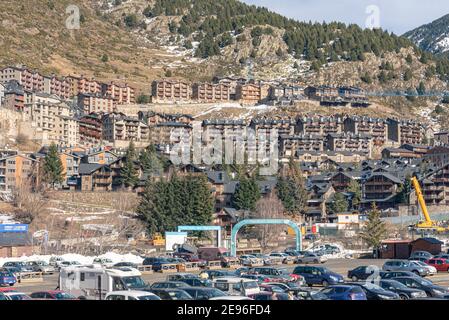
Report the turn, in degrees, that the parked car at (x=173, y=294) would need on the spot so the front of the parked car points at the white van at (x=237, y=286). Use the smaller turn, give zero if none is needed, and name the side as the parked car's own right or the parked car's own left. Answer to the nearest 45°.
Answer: approximately 90° to the parked car's own left

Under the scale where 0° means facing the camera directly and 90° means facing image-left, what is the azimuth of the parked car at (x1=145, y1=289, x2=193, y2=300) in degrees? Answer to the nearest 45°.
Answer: approximately 315°

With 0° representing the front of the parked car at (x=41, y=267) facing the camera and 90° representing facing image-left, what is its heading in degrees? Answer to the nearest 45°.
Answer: approximately 315°

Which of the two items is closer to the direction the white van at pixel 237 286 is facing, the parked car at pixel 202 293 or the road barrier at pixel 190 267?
the parked car

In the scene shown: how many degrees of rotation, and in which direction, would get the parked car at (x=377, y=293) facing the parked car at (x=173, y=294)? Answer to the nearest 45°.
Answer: approximately 90° to its right

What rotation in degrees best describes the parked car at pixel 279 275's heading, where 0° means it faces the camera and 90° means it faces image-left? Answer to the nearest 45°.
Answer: approximately 315°

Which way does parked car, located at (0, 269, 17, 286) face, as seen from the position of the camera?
facing to the right of the viewer
